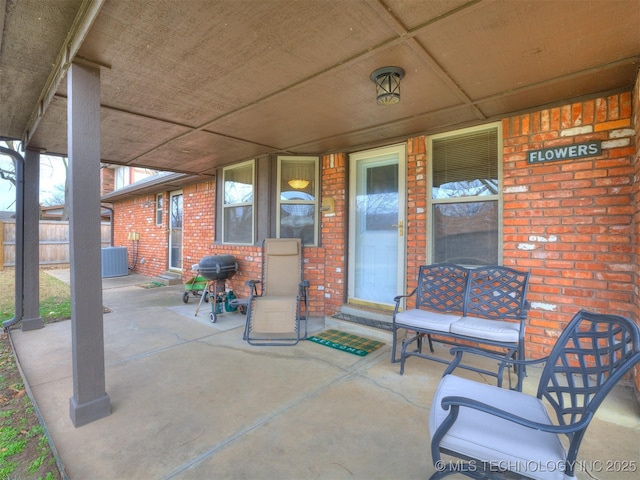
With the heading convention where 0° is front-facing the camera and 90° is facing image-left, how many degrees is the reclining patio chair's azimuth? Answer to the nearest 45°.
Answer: approximately 0°

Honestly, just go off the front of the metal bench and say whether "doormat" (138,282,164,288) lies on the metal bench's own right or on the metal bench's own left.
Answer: on the metal bench's own right

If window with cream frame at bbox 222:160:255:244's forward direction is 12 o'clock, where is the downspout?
The downspout is roughly at 1 o'clock from the window with cream frame.

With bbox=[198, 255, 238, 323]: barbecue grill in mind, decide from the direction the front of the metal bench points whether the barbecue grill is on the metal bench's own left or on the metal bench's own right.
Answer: on the metal bench's own right

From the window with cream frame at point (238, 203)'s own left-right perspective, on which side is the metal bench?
on its left

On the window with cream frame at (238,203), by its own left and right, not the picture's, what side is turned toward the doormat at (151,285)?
right

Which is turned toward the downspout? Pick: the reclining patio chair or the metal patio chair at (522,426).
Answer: the metal patio chair

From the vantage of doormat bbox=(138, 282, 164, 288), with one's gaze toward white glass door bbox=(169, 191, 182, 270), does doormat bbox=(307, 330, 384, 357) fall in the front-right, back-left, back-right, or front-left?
back-right

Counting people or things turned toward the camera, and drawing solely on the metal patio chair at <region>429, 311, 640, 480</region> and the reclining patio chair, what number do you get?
1

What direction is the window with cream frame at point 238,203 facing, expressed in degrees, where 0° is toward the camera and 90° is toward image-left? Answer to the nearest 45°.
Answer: approximately 45°

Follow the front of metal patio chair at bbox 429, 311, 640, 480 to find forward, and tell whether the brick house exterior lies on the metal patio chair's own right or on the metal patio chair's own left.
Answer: on the metal patio chair's own right

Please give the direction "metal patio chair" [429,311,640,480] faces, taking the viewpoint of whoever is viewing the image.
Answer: facing to the left of the viewer
